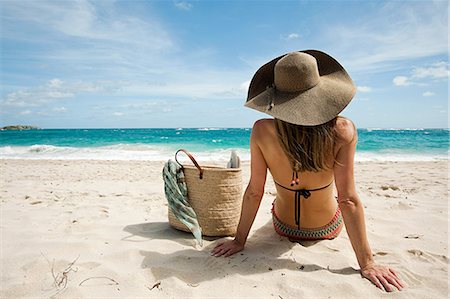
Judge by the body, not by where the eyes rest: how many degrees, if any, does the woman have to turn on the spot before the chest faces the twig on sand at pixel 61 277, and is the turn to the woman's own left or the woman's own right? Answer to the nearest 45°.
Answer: approximately 90° to the woman's own left

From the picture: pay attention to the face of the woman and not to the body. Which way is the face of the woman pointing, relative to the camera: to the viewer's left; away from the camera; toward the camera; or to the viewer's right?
away from the camera

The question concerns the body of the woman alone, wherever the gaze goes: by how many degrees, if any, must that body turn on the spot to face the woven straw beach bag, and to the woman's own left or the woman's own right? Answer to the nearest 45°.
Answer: approximately 45° to the woman's own left

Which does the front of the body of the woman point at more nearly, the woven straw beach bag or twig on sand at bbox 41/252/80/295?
the woven straw beach bag

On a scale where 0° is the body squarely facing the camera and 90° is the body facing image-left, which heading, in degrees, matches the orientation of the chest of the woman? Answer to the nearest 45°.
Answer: approximately 180°
